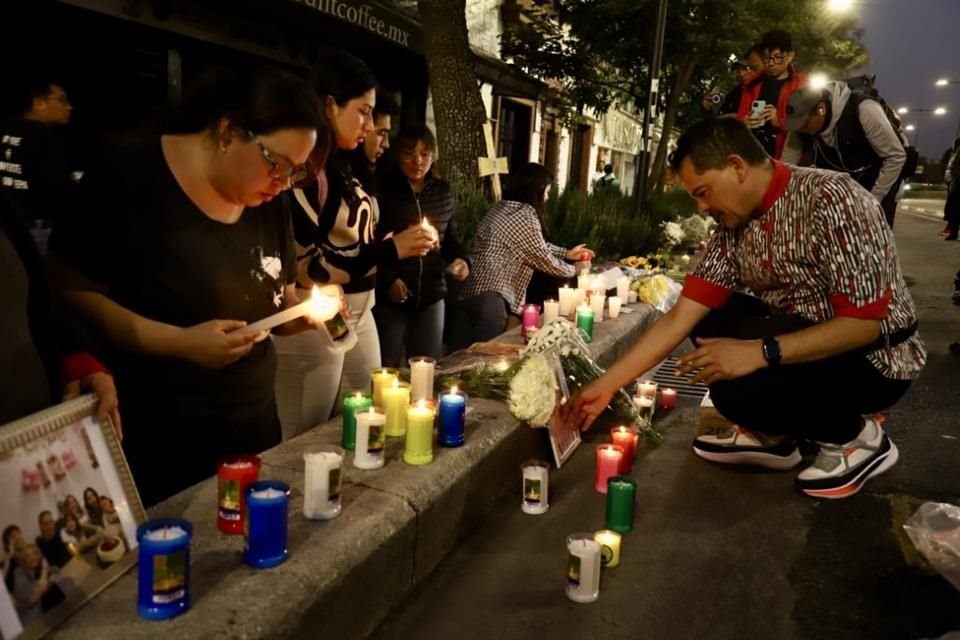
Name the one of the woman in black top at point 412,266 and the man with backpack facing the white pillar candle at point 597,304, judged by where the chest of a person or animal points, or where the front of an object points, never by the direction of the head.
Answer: the man with backpack

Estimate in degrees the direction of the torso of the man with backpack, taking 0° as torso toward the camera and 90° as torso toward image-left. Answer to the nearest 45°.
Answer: approximately 45°

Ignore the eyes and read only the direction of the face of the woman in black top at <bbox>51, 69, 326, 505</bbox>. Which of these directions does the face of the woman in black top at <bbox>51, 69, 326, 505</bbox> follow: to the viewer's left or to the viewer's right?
to the viewer's right

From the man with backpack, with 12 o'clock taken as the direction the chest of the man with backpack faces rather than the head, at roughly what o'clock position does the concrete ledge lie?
The concrete ledge is roughly at 11 o'clock from the man with backpack.

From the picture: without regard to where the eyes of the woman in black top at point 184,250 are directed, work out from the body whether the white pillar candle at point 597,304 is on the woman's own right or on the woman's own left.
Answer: on the woman's own left

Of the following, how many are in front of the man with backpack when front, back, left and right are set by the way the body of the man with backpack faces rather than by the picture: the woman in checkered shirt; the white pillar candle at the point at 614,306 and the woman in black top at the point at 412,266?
3

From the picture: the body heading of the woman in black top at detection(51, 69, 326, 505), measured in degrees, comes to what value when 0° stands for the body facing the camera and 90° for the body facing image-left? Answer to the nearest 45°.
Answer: approximately 315°

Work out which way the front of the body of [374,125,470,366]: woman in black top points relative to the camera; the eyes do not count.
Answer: toward the camera

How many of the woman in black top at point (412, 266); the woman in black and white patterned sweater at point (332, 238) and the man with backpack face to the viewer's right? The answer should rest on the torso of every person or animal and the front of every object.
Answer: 1

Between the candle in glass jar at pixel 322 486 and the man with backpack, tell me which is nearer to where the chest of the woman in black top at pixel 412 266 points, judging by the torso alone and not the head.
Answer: the candle in glass jar

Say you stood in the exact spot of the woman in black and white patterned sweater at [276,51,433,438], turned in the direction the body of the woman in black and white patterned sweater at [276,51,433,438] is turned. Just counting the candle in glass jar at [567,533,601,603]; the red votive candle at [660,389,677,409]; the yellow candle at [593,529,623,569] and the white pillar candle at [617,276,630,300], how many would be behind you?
0

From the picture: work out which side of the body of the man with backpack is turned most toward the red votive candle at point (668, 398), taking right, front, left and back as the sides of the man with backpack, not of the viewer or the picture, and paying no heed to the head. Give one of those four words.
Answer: front

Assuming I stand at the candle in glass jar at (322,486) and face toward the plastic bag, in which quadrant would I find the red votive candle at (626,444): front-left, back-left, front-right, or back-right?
front-left

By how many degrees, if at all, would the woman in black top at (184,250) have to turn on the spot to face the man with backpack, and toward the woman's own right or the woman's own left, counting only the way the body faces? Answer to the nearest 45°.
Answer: approximately 90° to the woman's own left

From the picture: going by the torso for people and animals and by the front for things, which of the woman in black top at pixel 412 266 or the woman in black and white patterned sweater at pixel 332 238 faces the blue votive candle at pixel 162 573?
the woman in black top at pixel 412 266

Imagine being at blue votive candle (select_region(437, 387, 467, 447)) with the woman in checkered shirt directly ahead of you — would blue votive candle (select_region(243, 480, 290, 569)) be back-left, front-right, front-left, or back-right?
back-left
